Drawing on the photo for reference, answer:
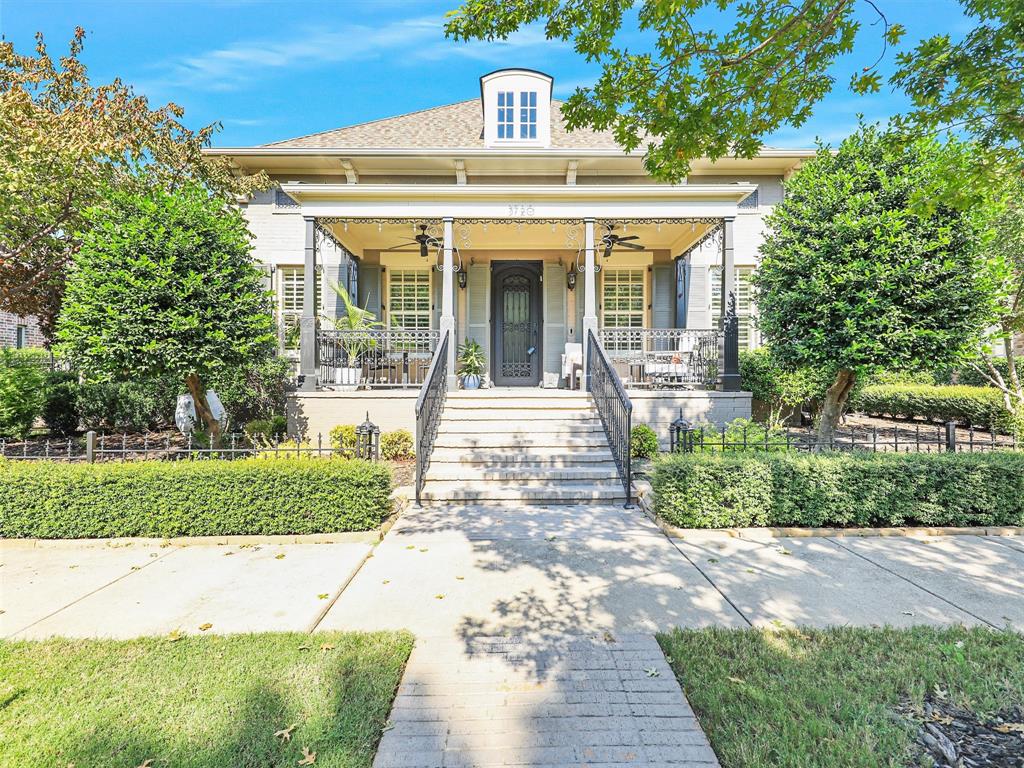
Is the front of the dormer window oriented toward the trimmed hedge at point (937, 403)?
no

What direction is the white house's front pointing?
toward the camera

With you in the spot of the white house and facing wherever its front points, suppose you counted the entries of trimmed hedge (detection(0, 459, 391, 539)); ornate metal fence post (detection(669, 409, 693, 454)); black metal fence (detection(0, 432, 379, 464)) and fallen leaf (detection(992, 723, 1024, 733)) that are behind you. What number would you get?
0

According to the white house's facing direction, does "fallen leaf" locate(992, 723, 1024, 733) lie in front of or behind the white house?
in front

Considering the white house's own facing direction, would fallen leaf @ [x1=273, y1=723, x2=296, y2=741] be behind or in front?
in front

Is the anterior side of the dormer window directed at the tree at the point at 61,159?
no

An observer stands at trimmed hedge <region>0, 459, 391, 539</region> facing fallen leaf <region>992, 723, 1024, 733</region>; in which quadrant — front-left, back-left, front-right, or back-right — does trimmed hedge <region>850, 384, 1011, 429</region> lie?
front-left
